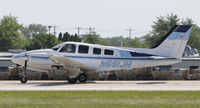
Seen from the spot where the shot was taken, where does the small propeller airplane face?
facing to the left of the viewer
